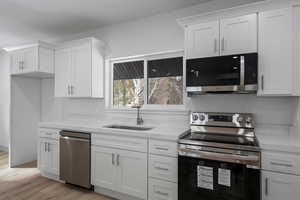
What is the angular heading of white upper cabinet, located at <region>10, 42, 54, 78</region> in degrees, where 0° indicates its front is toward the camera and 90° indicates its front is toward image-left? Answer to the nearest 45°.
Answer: approximately 45°

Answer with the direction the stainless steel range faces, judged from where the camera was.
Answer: facing the viewer

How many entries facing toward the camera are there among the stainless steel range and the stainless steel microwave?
2

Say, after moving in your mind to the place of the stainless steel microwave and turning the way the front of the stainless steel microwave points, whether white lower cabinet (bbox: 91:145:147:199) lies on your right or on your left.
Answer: on your right

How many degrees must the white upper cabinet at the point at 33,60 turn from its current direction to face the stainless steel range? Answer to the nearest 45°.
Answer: approximately 90° to its left

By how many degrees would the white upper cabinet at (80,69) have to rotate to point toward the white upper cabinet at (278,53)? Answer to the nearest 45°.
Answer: approximately 90° to its left

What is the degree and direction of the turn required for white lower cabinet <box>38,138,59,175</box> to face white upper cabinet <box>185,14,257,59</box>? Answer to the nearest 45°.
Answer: approximately 90° to its left

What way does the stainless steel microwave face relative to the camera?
toward the camera

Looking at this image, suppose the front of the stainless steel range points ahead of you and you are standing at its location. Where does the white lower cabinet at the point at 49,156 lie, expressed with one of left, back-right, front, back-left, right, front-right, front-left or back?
right

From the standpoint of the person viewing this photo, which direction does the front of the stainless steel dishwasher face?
facing the viewer and to the left of the viewer
